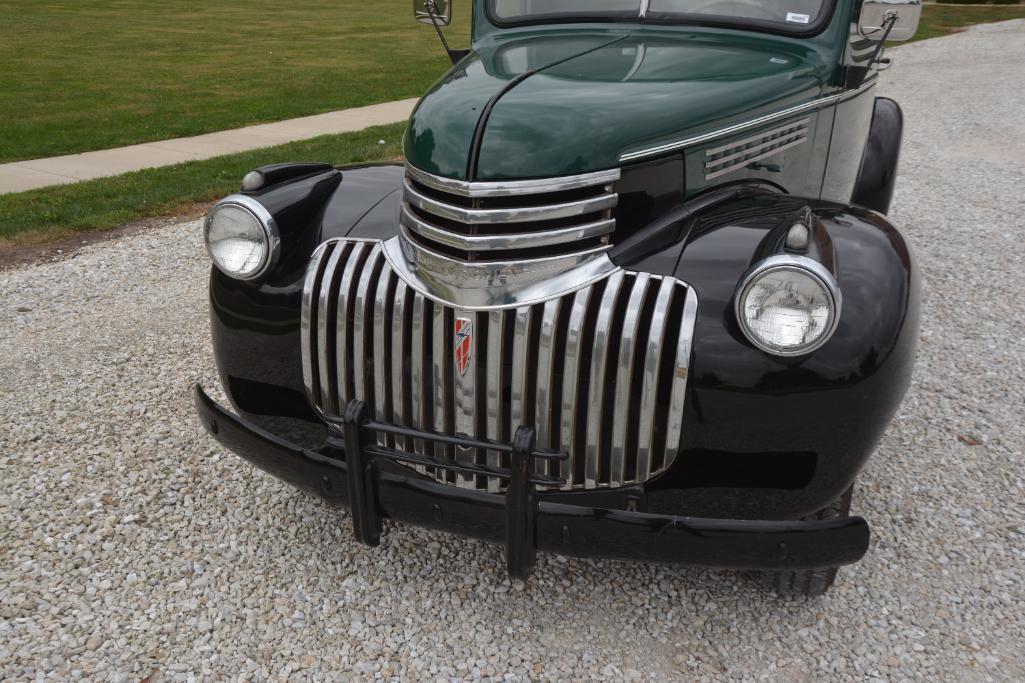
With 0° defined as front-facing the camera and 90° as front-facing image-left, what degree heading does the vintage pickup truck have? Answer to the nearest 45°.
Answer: approximately 45°
